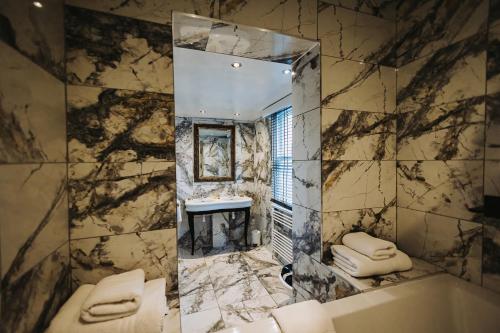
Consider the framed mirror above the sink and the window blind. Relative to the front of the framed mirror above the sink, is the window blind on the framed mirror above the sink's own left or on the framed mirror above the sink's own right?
on the framed mirror above the sink's own left

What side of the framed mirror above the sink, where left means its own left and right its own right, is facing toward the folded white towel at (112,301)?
front

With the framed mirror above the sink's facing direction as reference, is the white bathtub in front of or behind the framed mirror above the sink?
in front

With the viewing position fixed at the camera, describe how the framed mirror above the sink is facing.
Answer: facing the viewer

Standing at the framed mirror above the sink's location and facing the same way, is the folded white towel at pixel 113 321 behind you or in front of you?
in front
